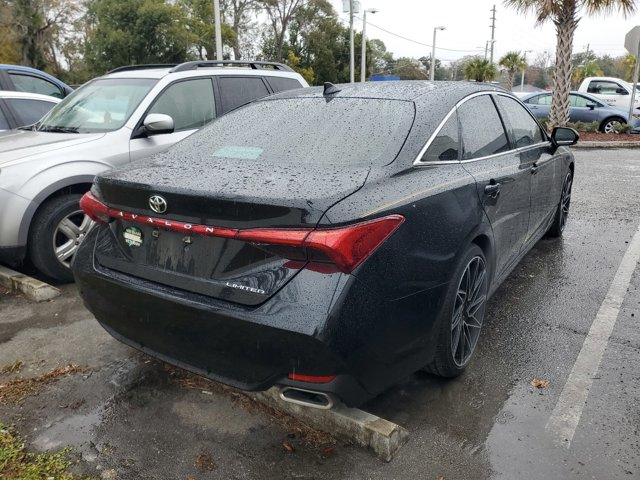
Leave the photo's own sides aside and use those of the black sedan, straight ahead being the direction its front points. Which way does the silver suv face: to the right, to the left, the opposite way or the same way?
the opposite way

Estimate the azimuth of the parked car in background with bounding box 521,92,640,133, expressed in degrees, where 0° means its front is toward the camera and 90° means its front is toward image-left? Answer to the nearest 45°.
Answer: approximately 270°

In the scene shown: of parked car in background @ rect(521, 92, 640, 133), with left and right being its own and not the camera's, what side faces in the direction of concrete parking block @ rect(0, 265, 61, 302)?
right

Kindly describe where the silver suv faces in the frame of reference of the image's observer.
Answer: facing the viewer and to the left of the viewer

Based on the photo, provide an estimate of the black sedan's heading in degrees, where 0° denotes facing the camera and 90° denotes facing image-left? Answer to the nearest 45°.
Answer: approximately 225°

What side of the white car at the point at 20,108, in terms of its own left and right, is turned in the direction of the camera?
right

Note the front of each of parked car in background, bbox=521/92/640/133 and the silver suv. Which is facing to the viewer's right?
the parked car in background
